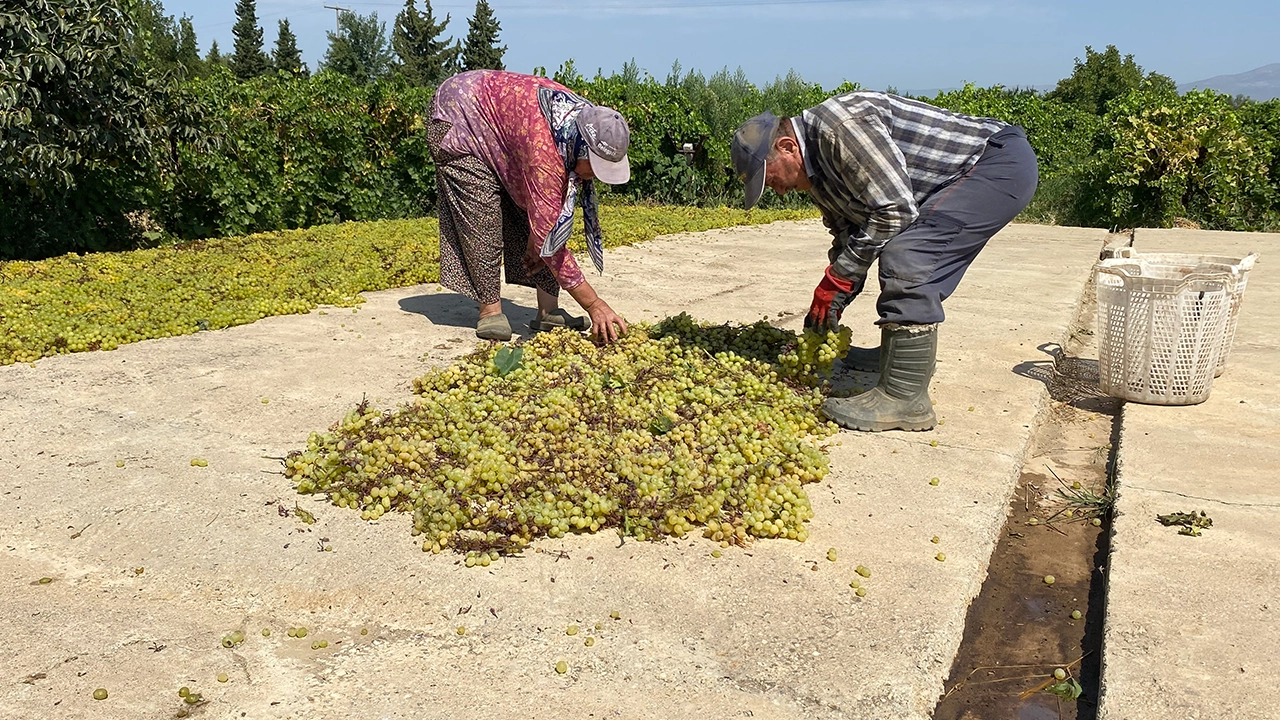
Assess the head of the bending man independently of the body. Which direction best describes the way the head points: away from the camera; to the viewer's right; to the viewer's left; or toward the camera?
to the viewer's left

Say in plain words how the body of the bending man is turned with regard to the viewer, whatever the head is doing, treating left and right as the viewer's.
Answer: facing to the left of the viewer

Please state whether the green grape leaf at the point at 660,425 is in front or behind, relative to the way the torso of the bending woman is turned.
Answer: in front

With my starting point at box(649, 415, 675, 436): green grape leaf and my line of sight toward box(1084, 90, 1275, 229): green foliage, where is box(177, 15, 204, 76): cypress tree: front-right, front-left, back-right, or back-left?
front-left

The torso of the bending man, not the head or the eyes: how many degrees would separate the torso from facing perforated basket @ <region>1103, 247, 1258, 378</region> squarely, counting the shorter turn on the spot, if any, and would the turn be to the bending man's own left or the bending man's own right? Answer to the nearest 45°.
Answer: approximately 135° to the bending man's own right

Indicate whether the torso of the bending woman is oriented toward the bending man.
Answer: yes

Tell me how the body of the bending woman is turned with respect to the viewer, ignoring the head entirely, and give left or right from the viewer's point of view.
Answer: facing the viewer and to the right of the viewer

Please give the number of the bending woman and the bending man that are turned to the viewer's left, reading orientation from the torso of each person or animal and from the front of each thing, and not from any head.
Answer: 1

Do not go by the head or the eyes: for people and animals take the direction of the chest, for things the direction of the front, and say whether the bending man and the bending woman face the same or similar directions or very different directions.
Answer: very different directions

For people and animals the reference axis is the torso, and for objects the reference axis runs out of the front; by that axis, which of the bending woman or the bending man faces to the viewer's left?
the bending man

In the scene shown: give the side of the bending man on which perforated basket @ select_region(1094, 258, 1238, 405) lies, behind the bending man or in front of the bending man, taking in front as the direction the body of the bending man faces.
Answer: behind

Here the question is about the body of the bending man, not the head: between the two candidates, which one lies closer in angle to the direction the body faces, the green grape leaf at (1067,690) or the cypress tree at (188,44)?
the cypress tree

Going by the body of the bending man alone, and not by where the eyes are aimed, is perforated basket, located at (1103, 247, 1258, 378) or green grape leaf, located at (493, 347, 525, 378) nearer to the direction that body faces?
the green grape leaf

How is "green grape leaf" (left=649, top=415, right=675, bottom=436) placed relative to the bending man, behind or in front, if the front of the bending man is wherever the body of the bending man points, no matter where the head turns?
in front

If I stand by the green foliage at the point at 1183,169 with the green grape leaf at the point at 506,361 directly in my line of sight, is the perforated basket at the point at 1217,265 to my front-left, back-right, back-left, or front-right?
front-left

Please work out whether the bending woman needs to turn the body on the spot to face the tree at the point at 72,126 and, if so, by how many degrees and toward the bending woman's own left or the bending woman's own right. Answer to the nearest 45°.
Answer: approximately 180°
